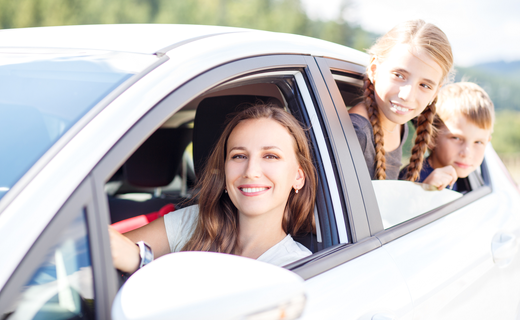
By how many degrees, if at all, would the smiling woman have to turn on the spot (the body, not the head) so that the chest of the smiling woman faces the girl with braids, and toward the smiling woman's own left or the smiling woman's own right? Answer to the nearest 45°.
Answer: approximately 90° to the smiling woman's own left

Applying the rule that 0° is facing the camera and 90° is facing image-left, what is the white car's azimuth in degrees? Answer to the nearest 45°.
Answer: approximately 45°

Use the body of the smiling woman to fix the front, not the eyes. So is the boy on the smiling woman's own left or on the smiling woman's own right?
on the smiling woman's own left

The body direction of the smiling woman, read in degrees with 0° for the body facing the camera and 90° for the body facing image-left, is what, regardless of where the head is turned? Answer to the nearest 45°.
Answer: approximately 0°
